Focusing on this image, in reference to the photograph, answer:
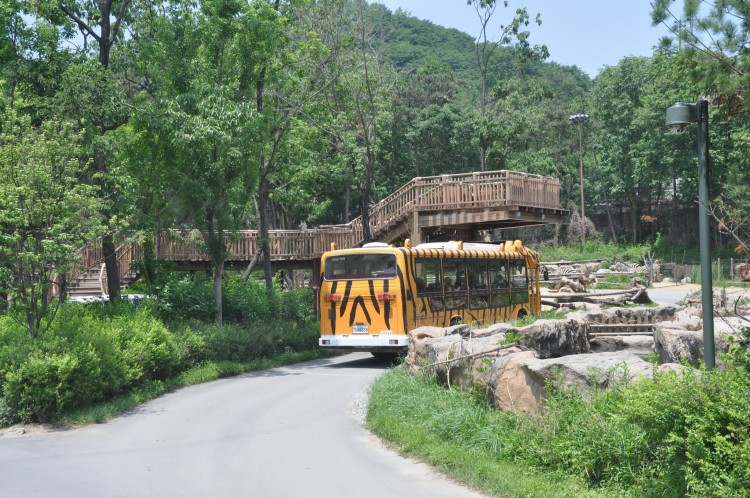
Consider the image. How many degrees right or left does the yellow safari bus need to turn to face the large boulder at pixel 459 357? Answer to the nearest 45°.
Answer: approximately 135° to its right

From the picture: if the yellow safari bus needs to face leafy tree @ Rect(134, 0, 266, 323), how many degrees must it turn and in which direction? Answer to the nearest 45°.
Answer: approximately 135° to its left

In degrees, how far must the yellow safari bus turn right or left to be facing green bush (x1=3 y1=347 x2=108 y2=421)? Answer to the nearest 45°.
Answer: approximately 180°

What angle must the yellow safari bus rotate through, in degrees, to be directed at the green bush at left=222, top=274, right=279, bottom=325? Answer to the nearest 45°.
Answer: approximately 90° to its left

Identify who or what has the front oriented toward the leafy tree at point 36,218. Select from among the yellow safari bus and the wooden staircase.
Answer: the wooden staircase

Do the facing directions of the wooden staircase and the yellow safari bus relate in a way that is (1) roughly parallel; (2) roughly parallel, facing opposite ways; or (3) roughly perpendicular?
roughly parallel, facing opposite ways

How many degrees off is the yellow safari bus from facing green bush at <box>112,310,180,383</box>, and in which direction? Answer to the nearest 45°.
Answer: approximately 180°

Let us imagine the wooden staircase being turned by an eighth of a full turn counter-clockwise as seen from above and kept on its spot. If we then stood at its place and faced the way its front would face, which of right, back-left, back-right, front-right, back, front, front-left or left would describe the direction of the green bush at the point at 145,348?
front-right

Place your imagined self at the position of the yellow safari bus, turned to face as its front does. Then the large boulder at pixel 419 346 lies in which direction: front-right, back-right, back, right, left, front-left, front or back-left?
back-right

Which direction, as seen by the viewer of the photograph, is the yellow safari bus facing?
facing away from the viewer and to the right of the viewer

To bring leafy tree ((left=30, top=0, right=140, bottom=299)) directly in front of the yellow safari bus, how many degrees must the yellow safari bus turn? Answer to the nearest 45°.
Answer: approximately 135° to its left
